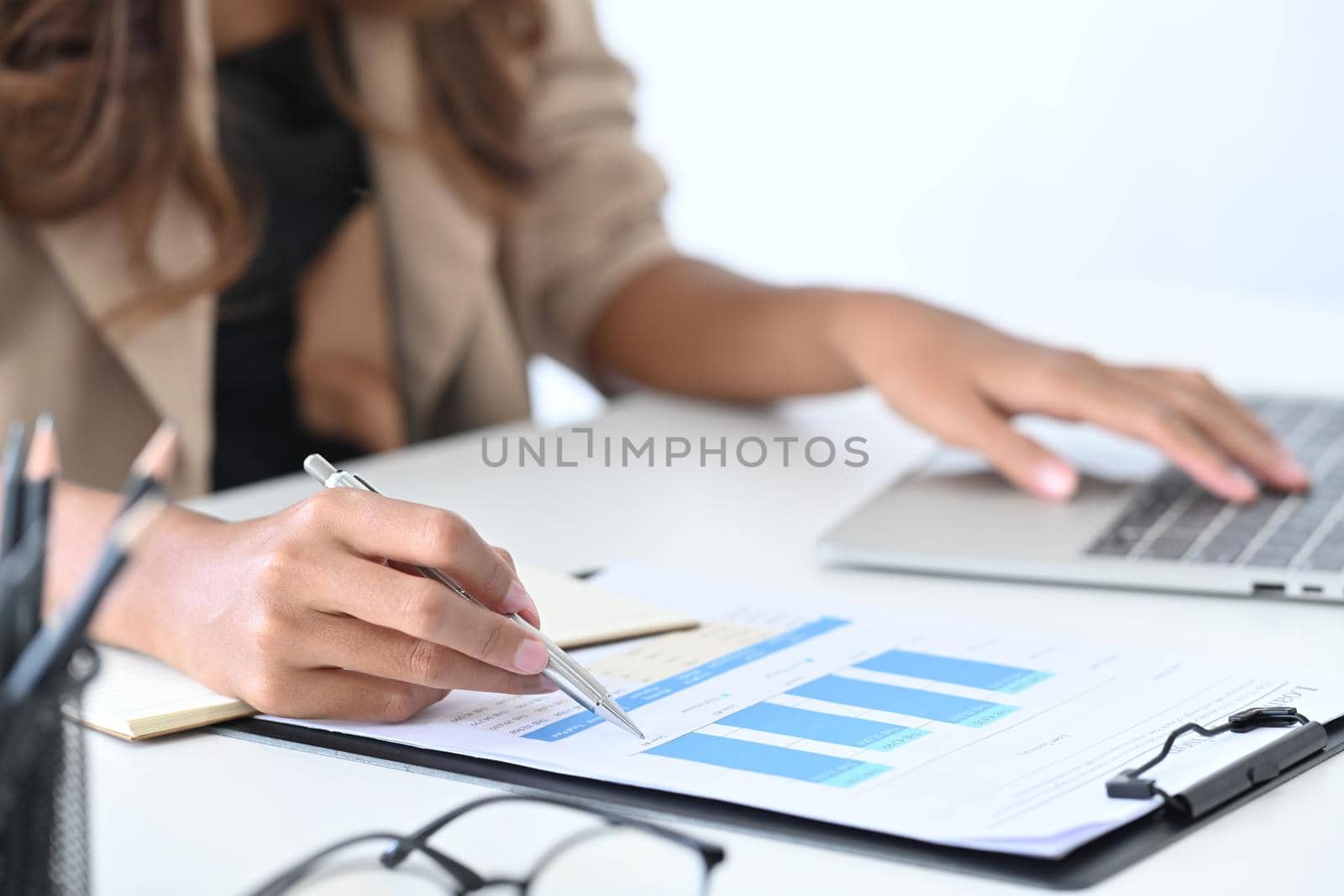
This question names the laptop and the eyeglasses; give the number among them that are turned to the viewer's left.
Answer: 1

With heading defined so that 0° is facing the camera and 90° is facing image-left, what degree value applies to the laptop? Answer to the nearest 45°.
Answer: approximately 90°

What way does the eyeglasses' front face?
toward the camera

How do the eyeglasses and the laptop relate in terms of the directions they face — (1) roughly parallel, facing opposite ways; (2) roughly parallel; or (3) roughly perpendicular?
roughly perpendicular

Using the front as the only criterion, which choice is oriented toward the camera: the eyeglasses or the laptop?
the eyeglasses
